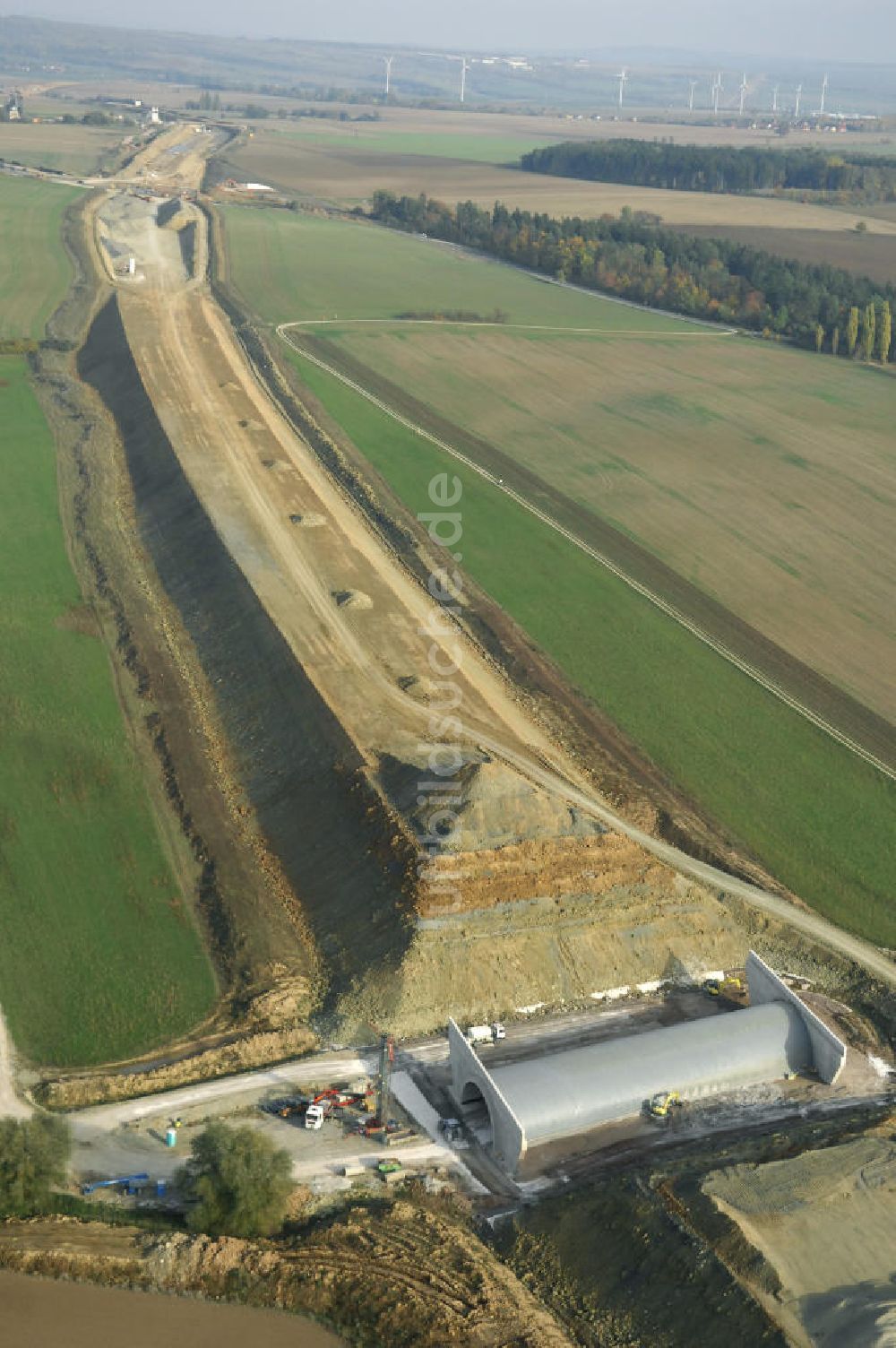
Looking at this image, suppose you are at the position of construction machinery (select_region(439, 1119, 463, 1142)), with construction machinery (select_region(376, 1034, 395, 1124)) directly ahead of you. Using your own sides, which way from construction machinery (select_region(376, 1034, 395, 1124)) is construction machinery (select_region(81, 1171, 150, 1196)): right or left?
left

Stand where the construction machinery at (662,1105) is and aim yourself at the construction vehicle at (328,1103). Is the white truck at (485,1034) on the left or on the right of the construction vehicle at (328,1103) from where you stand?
right

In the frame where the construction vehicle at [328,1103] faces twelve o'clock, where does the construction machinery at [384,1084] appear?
The construction machinery is roughly at 7 o'clock from the construction vehicle.

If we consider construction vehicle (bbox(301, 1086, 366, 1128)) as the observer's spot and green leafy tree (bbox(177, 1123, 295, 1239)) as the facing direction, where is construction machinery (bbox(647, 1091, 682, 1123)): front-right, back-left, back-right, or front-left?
back-left

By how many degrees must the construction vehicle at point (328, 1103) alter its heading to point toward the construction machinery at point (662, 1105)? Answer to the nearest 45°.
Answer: approximately 135° to its left

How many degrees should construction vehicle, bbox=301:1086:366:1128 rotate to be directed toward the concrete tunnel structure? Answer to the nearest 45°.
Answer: approximately 135° to its left

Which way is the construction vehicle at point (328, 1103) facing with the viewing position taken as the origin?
facing the viewer and to the left of the viewer

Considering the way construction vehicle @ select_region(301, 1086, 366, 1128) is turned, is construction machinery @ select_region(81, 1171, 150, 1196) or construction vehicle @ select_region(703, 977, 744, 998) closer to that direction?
the construction machinery

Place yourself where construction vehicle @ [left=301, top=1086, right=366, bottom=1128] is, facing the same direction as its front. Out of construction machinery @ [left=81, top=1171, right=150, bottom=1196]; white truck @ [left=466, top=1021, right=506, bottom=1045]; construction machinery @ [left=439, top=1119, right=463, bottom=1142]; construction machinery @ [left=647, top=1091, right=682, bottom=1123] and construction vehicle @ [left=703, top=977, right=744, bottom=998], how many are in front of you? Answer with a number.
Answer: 1
